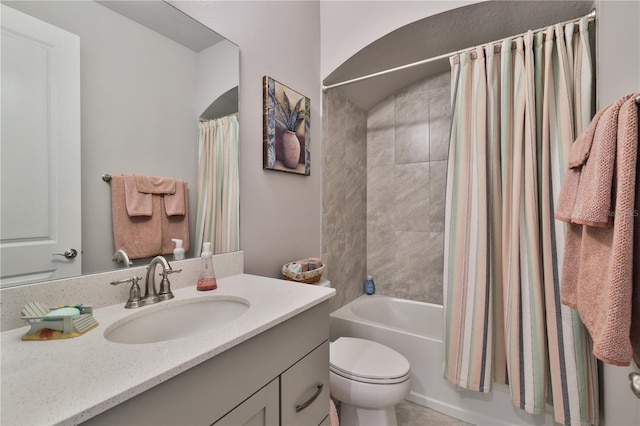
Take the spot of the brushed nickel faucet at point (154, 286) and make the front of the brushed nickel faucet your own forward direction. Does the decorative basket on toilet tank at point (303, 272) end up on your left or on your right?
on your left

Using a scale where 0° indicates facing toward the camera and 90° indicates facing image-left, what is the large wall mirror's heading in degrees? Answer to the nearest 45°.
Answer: approximately 315°

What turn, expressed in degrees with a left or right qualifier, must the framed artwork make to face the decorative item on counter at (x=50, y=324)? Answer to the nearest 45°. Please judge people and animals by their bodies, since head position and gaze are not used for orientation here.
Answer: approximately 90° to its right

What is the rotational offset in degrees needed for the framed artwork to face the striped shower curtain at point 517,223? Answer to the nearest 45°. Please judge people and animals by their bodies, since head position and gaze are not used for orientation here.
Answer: approximately 45° to its left

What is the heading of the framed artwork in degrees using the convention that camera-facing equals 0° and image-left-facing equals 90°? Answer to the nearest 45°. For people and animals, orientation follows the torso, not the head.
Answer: approximately 315°

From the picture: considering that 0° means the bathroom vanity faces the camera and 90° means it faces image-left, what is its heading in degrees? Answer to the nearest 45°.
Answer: approximately 315°

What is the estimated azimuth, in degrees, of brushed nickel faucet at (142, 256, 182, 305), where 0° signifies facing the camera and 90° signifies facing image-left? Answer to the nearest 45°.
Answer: approximately 315°

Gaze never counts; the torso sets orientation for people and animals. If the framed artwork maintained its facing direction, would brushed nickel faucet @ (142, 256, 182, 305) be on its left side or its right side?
on its right
